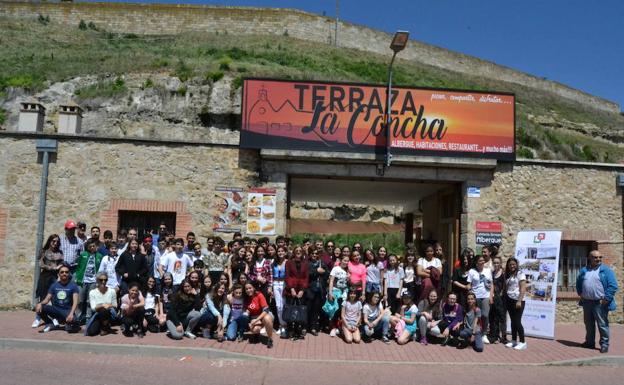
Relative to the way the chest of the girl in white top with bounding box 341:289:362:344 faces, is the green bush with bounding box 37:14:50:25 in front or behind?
behind

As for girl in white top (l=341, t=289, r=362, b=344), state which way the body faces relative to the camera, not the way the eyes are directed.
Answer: toward the camera

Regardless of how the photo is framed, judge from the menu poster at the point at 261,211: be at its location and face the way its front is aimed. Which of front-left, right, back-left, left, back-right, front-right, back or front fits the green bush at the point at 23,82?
back-right

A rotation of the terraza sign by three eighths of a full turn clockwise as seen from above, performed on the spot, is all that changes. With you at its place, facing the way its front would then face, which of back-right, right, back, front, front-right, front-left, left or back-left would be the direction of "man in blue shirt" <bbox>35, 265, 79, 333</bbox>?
left

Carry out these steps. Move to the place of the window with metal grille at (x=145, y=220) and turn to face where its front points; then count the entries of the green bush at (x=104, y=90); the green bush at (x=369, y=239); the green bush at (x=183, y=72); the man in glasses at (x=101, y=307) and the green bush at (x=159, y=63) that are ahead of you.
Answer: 1

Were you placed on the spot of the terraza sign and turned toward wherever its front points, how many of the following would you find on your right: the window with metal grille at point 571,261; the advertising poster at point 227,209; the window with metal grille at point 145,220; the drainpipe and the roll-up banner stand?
3

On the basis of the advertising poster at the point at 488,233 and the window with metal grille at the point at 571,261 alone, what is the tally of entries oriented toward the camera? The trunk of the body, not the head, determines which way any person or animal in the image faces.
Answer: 2

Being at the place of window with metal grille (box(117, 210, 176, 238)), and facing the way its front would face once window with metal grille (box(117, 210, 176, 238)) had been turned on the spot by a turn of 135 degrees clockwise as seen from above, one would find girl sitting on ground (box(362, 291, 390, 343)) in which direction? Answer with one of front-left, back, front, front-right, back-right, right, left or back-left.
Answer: back

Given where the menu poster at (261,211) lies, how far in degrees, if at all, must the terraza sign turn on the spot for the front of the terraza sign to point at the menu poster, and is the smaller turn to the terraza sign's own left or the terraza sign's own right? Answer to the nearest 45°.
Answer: approximately 90° to the terraza sign's own right

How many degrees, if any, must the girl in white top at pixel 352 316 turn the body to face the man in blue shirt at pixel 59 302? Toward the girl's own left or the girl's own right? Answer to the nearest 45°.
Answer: approximately 90° to the girl's own right

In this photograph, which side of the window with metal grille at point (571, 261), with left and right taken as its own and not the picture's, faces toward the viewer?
front

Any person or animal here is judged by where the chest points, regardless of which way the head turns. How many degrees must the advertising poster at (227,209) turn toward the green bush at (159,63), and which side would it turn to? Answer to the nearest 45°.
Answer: approximately 180°

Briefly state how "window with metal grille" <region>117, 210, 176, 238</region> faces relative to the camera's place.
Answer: facing the viewer

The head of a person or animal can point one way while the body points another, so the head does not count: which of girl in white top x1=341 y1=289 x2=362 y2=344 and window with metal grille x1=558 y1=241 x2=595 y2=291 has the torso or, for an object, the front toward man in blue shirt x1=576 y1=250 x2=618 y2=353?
the window with metal grille

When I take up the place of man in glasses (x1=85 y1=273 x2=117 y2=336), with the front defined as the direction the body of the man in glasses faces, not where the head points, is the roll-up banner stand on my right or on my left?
on my left

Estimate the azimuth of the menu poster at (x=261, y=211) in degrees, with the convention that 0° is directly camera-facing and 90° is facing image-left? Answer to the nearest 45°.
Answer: approximately 0°

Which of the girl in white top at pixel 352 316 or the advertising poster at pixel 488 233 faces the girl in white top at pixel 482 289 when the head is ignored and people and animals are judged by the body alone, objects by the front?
the advertising poster
